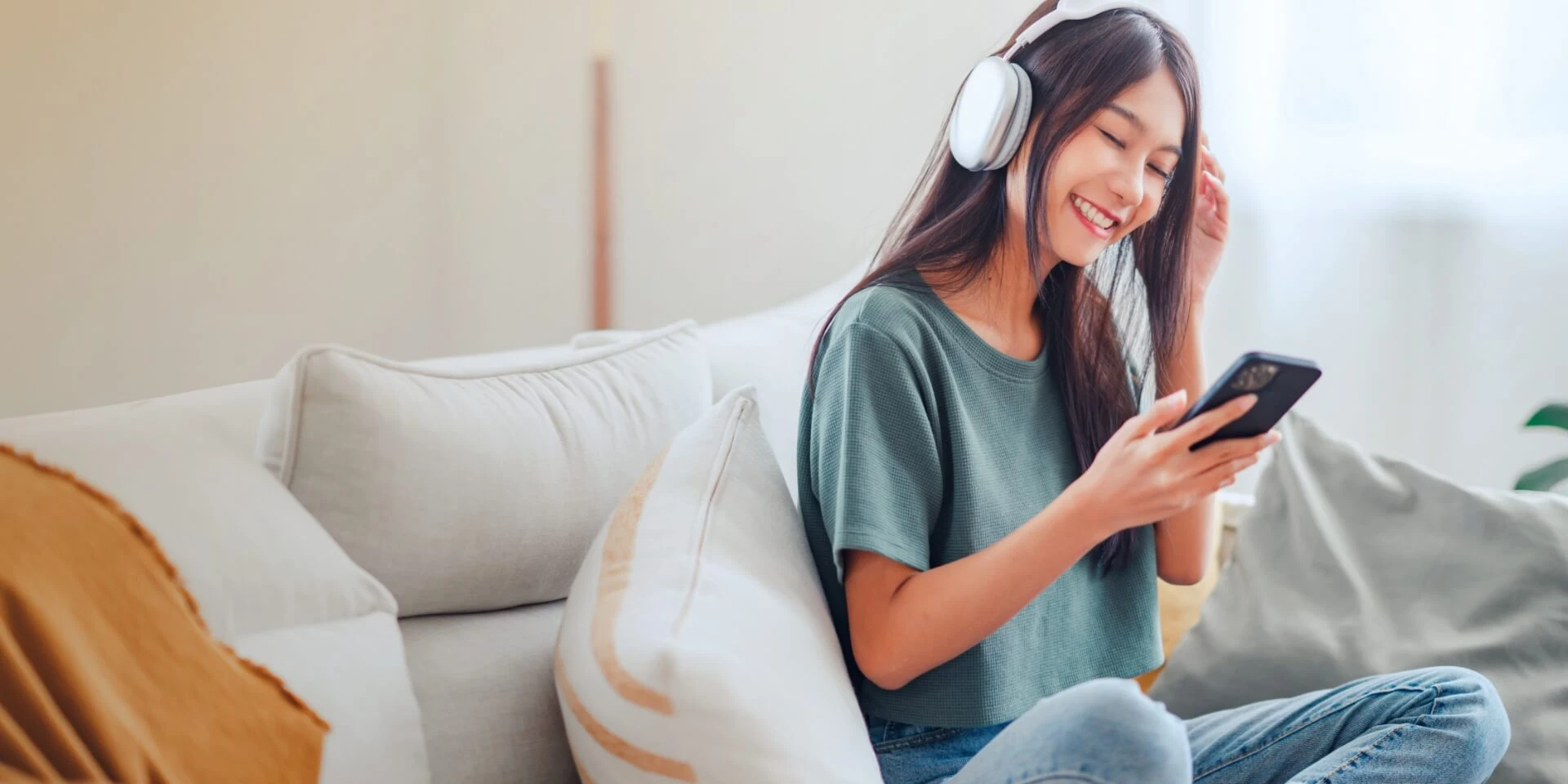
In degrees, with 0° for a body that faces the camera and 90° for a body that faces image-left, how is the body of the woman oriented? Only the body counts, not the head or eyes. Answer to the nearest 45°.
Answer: approximately 315°

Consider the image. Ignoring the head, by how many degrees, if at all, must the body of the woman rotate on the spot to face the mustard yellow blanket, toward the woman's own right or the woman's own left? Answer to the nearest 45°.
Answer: approximately 90° to the woman's own right

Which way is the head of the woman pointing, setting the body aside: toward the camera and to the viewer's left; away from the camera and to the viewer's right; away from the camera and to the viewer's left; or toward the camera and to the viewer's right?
toward the camera and to the viewer's right
